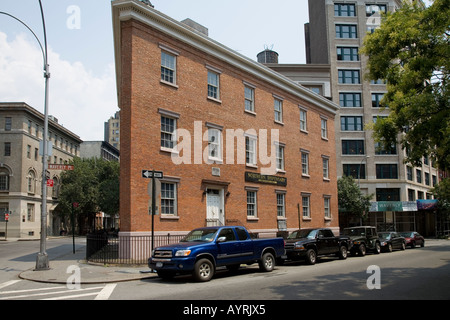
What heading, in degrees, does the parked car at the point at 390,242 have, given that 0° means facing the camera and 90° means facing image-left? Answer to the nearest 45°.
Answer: approximately 45°

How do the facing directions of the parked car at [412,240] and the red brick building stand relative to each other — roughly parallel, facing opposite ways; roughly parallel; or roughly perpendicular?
roughly perpendicular

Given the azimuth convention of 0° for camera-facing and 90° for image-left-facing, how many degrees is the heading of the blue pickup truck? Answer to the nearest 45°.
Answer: approximately 45°

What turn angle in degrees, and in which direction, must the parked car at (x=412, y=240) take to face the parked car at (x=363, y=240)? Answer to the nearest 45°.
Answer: approximately 45° to its left

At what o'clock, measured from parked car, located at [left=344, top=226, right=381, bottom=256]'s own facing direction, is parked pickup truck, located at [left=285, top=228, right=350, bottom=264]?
parked pickup truck, located at [left=285, top=228, right=350, bottom=264] is roughly at 11 o'clock from parked car, located at [left=344, top=226, right=381, bottom=256].

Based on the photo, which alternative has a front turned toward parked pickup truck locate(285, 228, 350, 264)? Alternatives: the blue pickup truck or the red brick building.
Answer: the red brick building

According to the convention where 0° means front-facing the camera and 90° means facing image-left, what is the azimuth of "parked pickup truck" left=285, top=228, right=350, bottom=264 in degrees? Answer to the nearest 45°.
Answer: approximately 45°

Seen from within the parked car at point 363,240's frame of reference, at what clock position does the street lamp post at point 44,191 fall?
The street lamp post is roughly at 12 o'clock from the parked car.

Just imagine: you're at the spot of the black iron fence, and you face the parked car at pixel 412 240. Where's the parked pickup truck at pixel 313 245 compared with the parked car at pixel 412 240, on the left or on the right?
right

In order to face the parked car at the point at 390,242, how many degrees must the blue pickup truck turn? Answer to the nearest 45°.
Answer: approximately 180°

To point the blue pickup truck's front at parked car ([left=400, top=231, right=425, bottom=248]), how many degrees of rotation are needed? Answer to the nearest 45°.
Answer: approximately 180°

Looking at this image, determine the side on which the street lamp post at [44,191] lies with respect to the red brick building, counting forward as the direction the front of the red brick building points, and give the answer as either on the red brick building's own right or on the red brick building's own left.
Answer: on the red brick building's own right

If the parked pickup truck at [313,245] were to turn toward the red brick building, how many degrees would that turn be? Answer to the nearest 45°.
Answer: approximately 90° to its right
